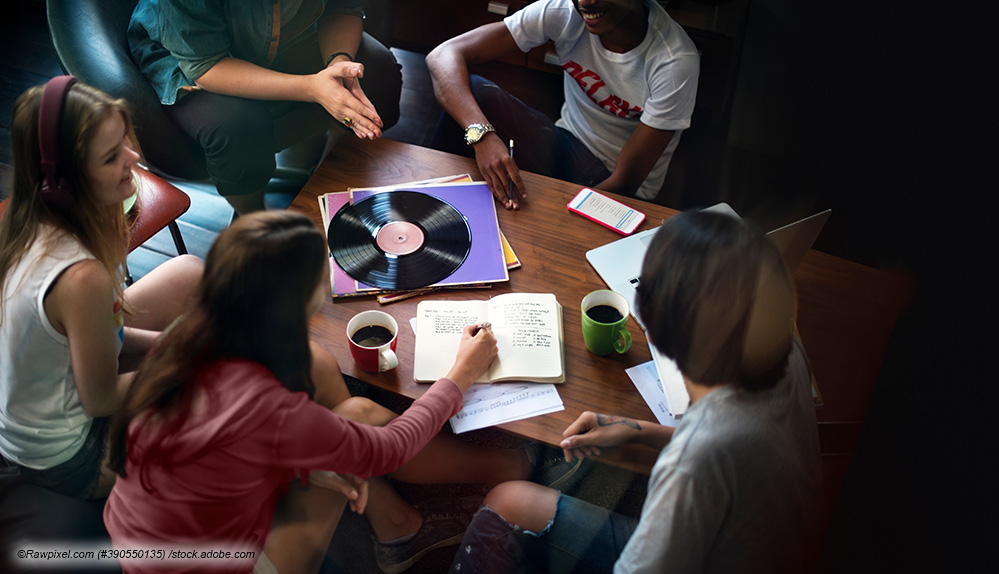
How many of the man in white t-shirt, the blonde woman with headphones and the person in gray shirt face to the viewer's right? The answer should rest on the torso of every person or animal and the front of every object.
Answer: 1

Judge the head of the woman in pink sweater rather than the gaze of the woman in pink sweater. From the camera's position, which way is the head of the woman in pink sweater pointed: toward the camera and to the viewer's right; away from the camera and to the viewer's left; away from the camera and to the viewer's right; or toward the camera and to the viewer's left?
away from the camera and to the viewer's right

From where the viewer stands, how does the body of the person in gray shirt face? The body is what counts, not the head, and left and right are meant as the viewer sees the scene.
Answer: facing away from the viewer and to the left of the viewer

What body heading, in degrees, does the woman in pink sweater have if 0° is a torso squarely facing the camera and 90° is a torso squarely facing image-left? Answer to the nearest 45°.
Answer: approximately 225°

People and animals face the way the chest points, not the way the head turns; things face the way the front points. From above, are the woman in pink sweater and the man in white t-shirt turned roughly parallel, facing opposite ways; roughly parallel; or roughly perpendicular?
roughly parallel, facing opposite ways

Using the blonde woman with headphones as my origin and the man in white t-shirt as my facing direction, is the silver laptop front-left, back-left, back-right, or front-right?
front-right

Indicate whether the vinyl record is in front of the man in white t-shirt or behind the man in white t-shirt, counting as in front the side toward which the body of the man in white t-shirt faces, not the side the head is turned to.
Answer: in front

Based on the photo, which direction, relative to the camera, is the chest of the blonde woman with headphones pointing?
to the viewer's right

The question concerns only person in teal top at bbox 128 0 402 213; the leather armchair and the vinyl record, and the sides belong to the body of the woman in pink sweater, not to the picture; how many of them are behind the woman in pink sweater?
0

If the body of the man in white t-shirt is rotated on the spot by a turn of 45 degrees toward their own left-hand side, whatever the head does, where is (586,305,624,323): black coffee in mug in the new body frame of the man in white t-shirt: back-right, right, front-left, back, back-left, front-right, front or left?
front

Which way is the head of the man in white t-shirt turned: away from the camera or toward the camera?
toward the camera

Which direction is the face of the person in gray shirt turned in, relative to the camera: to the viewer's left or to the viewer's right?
to the viewer's left

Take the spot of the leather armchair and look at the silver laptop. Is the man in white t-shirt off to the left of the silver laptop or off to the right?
left

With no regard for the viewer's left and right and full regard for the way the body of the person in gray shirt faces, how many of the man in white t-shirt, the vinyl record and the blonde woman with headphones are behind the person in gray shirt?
0

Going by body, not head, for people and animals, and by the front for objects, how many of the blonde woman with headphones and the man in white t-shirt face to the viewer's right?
1

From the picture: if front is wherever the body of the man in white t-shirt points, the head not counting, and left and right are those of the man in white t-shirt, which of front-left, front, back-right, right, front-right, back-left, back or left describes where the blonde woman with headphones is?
front
